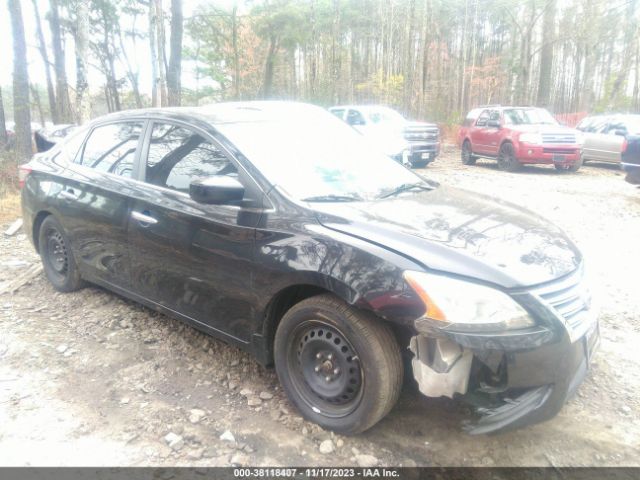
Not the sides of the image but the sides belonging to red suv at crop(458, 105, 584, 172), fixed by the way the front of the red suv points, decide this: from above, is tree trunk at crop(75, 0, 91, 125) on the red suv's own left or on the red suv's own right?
on the red suv's own right

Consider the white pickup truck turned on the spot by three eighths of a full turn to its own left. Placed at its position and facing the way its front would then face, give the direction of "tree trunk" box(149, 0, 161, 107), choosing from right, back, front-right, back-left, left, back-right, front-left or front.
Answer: front-left

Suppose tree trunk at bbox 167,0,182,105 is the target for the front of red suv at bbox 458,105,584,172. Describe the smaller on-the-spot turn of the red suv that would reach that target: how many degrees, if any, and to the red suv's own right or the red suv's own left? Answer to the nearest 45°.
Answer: approximately 135° to the red suv's own right

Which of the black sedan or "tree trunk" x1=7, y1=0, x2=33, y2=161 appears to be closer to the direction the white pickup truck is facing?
the black sedan

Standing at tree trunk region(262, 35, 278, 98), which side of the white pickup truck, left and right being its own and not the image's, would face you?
back

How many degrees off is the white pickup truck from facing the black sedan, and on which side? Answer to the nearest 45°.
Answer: approximately 45° to its right

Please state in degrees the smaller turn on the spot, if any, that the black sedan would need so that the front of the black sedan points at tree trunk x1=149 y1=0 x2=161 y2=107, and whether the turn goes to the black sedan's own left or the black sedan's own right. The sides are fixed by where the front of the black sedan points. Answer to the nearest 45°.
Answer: approximately 135° to the black sedan's own left

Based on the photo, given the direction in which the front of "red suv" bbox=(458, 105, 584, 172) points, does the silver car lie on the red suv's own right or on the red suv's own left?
on the red suv's own left

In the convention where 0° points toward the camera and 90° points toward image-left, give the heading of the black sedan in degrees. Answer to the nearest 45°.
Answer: approximately 315°

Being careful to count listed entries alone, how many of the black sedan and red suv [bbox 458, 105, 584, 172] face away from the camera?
0

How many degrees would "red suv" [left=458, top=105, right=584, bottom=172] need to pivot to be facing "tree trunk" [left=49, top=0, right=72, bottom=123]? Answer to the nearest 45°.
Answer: approximately 135° to its right

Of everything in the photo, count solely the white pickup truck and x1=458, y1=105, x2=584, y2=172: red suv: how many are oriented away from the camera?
0

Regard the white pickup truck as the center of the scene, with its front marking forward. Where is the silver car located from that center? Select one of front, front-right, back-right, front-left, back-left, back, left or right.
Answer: front-left

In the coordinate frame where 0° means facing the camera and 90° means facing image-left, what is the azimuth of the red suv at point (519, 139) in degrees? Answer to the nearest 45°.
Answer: approximately 315°
